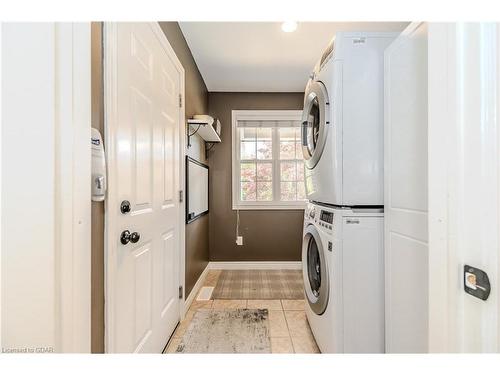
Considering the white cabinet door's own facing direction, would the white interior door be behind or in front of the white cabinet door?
in front

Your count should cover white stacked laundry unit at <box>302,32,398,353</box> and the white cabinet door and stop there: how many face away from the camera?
0

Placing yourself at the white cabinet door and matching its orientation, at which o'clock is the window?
The window is roughly at 3 o'clock from the white cabinet door.

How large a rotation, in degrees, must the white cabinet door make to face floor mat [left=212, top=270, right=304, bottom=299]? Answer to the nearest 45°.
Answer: approximately 90° to its right

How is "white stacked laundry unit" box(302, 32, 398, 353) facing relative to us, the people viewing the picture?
facing to the left of the viewer

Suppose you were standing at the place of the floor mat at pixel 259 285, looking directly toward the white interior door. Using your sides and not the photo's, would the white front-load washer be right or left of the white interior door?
left

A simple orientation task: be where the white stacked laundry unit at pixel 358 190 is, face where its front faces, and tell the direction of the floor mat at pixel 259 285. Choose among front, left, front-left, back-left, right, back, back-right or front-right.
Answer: front-right

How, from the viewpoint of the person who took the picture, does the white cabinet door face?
facing the viewer and to the left of the viewer

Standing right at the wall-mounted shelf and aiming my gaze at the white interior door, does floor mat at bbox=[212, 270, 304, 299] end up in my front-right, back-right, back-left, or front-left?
back-left

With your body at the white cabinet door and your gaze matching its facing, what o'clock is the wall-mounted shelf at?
The wall-mounted shelf is roughly at 2 o'clock from the white cabinet door.
